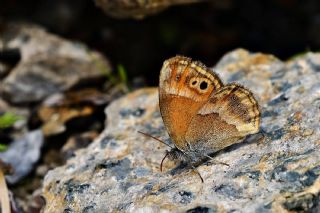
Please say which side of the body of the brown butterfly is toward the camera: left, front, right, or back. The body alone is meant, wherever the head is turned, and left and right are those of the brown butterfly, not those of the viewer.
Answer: left

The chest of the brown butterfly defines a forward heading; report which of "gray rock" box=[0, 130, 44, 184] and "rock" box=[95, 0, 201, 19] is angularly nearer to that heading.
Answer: the gray rock

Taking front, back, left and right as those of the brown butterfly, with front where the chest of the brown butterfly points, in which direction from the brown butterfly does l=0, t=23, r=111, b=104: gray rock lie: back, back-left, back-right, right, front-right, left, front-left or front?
front-right

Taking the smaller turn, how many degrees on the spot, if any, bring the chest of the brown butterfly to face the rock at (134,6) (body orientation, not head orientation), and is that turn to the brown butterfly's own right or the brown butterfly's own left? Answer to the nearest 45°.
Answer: approximately 45° to the brown butterfly's own right

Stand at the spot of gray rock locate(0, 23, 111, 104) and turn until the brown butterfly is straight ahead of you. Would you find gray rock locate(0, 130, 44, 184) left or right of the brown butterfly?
right

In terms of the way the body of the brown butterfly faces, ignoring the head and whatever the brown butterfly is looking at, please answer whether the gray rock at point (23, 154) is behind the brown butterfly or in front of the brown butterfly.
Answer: in front
